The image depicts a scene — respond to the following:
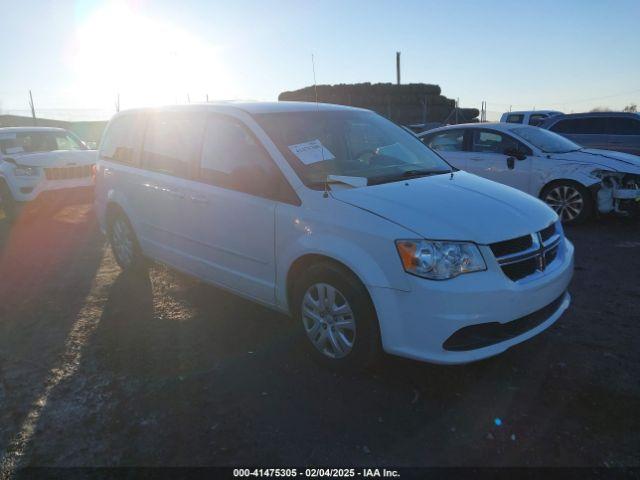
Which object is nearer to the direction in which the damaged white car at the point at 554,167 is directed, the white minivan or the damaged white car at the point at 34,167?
the white minivan

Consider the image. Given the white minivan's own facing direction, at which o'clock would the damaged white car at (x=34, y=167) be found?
The damaged white car is roughly at 6 o'clock from the white minivan.

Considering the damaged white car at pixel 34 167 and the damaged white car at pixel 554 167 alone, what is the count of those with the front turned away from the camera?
0

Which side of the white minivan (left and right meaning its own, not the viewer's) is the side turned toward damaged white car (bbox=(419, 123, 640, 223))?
left

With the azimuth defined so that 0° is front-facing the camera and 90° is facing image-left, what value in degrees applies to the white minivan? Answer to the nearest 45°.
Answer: approximately 315°

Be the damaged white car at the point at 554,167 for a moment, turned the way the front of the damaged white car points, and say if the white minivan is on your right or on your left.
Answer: on your right

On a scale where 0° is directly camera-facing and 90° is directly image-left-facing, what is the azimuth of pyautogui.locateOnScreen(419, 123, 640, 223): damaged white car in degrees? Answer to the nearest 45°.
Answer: approximately 315°

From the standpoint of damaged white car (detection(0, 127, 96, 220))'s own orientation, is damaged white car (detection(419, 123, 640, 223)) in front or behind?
in front

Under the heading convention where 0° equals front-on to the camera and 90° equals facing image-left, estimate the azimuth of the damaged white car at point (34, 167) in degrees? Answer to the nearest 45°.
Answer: approximately 315°

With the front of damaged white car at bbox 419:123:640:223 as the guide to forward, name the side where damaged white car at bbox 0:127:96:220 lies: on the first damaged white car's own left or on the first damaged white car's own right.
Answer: on the first damaged white car's own right
